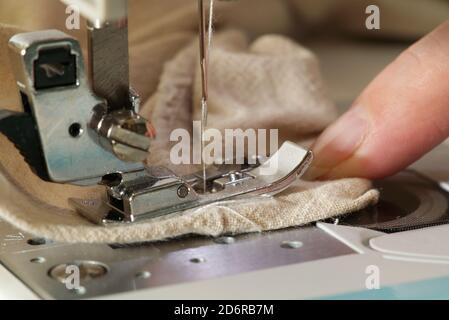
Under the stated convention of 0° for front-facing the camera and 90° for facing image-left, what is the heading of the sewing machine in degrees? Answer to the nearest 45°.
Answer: approximately 270°
